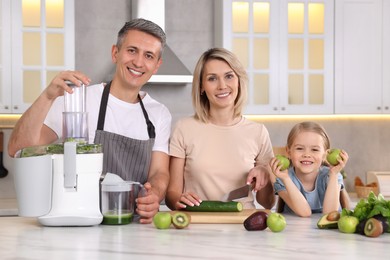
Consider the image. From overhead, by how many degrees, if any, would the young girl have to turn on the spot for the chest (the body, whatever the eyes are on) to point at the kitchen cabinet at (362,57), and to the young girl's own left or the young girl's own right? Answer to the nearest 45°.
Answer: approximately 180°

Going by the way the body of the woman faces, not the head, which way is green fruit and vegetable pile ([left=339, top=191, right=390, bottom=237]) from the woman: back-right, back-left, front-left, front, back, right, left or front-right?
front-left

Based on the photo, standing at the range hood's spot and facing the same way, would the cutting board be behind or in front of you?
in front

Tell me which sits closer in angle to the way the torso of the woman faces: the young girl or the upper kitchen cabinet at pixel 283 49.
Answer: the young girl

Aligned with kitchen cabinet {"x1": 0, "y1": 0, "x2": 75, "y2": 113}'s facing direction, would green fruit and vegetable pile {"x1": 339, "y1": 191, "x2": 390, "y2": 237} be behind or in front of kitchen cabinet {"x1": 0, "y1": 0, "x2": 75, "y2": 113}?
in front

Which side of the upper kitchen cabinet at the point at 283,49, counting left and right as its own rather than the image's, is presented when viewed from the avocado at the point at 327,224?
front
